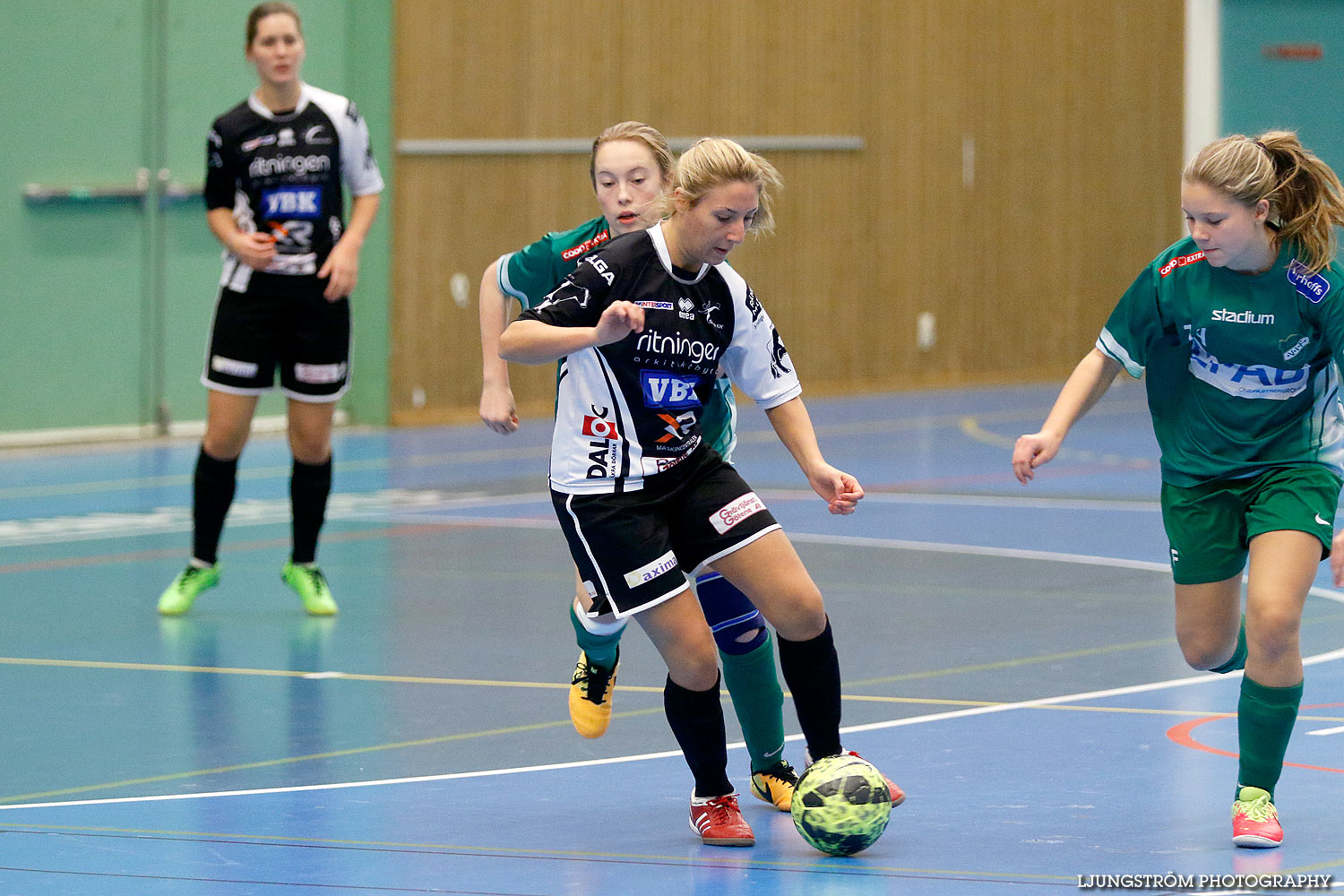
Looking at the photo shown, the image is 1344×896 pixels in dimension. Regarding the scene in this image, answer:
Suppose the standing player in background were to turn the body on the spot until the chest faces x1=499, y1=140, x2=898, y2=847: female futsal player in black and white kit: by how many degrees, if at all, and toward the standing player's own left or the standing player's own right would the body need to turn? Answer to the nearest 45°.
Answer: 0° — they already face them

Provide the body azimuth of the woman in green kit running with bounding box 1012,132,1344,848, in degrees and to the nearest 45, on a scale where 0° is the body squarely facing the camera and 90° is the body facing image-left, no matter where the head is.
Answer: approximately 0°

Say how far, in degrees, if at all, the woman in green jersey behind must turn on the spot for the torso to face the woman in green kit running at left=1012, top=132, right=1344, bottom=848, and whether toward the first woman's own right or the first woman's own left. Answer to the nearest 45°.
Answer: approximately 45° to the first woman's own left

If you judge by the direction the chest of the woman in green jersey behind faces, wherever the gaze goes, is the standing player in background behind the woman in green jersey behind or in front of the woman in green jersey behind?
behind

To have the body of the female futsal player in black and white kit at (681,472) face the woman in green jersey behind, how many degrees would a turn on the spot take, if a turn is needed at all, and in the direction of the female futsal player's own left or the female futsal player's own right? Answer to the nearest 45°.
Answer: approximately 135° to the female futsal player's own left

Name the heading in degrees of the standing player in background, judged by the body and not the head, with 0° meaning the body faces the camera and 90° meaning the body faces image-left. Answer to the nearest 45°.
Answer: approximately 0°

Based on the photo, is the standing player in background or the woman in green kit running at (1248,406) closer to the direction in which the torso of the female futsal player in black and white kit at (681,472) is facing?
the woman in green kit running

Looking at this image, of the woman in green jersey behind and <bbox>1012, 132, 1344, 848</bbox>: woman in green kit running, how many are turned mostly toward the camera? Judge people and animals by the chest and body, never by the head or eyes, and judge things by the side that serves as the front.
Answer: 2
